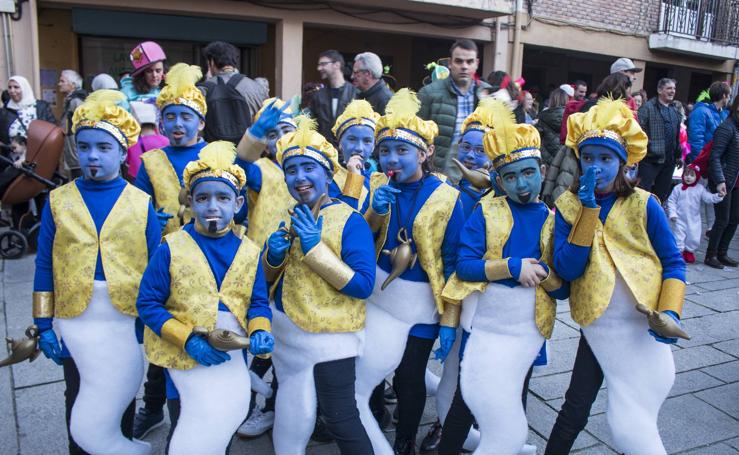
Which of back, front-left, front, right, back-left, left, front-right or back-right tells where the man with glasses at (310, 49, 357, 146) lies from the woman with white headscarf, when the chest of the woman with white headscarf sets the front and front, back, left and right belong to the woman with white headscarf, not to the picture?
left

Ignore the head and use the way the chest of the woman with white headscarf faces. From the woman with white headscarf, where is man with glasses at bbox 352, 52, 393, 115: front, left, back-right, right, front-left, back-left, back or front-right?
left

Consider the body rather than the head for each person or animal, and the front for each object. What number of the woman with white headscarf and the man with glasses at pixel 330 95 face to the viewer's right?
0

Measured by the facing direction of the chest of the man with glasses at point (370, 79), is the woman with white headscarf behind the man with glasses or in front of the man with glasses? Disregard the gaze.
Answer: in front

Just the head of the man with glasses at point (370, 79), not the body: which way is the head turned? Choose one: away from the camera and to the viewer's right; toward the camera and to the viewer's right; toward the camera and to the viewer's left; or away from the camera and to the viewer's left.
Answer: toward the camera and to the viewer's left

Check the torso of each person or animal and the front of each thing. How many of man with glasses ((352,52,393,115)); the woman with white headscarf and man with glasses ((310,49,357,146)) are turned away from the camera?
0

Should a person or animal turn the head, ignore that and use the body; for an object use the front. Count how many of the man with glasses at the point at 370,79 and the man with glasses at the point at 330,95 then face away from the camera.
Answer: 0

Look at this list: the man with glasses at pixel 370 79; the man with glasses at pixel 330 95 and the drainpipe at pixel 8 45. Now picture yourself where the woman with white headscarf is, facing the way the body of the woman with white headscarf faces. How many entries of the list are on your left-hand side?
2

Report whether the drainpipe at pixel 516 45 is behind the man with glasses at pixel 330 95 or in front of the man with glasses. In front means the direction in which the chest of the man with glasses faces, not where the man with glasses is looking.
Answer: behind

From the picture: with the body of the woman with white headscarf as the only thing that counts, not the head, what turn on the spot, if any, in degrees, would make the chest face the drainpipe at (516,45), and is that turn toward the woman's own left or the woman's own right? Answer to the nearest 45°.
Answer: approximately 135° to the woman's own left

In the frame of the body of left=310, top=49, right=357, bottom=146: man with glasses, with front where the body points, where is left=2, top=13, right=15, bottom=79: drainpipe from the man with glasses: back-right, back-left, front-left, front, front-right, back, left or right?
right

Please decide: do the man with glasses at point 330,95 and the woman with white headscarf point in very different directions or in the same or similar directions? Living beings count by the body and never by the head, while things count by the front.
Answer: same or similar directions

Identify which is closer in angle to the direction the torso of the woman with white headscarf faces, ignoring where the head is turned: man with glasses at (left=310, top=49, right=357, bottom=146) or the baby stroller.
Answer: the baby stroller

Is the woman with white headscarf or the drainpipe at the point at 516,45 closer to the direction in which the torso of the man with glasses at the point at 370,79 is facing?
the woman with white headscarf

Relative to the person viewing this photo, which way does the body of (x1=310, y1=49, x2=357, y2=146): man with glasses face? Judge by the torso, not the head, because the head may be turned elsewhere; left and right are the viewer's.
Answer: facing the viewer and to the left of the viewer
